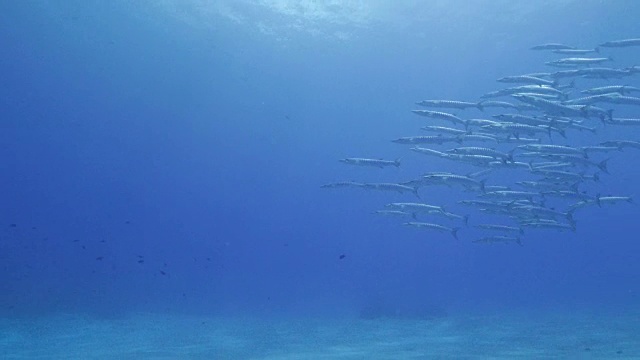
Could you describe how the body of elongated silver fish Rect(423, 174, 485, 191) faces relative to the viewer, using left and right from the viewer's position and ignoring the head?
facing to the left of the viewer

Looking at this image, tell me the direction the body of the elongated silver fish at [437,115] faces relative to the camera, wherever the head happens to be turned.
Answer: to the viewer's left

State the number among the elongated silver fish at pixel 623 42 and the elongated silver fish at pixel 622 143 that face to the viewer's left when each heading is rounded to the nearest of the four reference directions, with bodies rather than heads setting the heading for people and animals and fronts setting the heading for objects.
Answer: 2

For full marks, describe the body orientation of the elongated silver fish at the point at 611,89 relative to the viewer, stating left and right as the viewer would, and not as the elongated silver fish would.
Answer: facing to the left of the viewer

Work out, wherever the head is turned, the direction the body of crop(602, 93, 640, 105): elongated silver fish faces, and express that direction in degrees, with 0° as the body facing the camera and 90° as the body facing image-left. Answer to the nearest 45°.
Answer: approximately 90°

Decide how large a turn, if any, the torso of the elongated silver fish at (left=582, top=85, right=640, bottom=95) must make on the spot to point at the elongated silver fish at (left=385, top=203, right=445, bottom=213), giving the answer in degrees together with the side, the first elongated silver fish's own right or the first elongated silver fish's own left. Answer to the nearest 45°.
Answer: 0° — it already faces it

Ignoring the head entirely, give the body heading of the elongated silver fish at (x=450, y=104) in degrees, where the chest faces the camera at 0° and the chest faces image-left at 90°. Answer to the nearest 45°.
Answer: approximately 90°

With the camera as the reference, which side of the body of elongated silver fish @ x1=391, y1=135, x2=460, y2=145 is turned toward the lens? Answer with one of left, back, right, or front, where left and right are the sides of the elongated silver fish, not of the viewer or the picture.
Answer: left

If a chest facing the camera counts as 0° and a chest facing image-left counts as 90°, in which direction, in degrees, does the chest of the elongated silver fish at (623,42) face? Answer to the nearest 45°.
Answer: approximately 90°

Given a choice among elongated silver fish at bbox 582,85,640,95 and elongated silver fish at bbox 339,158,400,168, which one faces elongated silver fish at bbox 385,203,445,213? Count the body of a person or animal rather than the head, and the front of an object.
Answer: elongated silver fish at bbox 582,85,640,95

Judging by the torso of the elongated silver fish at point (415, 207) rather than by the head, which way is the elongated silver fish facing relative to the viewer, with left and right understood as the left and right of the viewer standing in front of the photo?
facing to the left of the viewer

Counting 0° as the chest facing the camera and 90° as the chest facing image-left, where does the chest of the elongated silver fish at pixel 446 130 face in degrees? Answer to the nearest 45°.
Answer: approximately 90°
